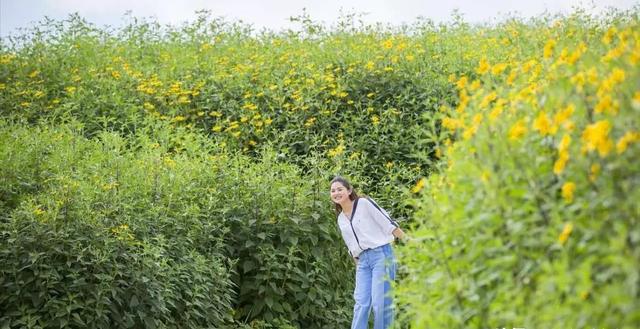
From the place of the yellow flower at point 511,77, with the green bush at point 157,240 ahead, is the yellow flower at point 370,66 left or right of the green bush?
right

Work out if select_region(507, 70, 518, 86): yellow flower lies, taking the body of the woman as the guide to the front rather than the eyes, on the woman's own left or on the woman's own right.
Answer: on the woman's own left

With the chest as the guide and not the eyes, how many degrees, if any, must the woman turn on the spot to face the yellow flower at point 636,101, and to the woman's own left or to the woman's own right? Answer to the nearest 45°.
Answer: approximately 45° to the woman's own left
